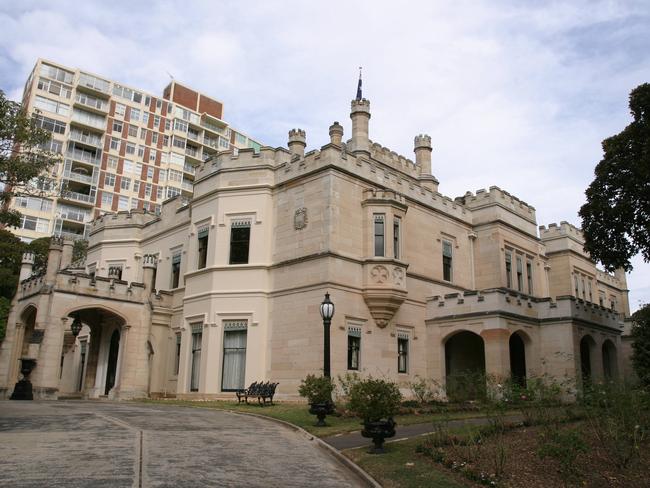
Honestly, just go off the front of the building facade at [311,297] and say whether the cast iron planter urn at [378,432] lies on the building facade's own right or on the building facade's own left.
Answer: on the building facade's own left

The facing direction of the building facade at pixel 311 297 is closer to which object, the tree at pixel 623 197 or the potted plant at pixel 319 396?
the potted plant

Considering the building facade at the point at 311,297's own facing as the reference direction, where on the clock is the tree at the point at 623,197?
The tree is roughly at 8 o'clock from the building facade.

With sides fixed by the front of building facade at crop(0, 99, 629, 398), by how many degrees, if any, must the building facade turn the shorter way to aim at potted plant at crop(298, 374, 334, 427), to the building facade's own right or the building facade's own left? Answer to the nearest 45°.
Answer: approximately 45° to the building facade's own left

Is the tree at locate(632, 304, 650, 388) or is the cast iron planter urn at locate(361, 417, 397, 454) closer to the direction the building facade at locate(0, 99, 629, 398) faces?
the cast iron planter urn

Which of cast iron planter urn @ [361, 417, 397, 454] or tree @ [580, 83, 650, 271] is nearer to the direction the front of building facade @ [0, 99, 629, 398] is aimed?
the cast iron planter urn

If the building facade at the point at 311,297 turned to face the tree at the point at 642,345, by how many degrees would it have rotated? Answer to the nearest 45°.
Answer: approximately 135° to its left
